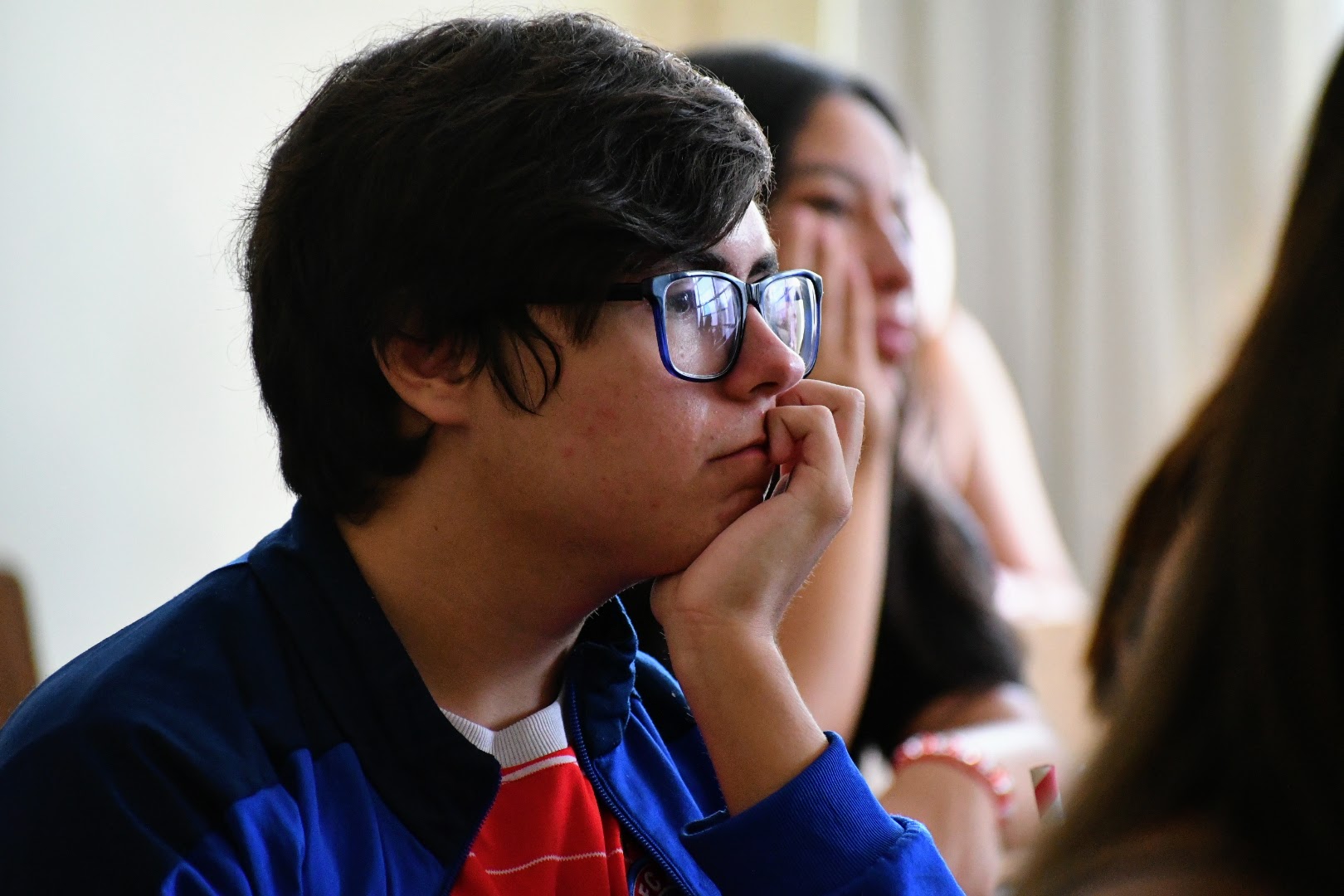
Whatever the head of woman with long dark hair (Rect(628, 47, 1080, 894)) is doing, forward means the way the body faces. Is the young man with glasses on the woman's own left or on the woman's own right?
on the woman's own right

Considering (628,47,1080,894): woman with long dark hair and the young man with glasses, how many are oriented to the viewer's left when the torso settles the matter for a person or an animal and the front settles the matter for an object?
0

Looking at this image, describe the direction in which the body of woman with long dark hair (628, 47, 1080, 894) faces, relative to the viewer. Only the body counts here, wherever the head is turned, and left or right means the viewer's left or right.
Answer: facing the viewer and to the right of the viewer

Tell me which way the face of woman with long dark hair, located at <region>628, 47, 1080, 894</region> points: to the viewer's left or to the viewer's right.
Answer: to the viewer's right

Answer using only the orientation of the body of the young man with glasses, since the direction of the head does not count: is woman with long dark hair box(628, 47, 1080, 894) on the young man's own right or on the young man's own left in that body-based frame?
on the young man's own left
